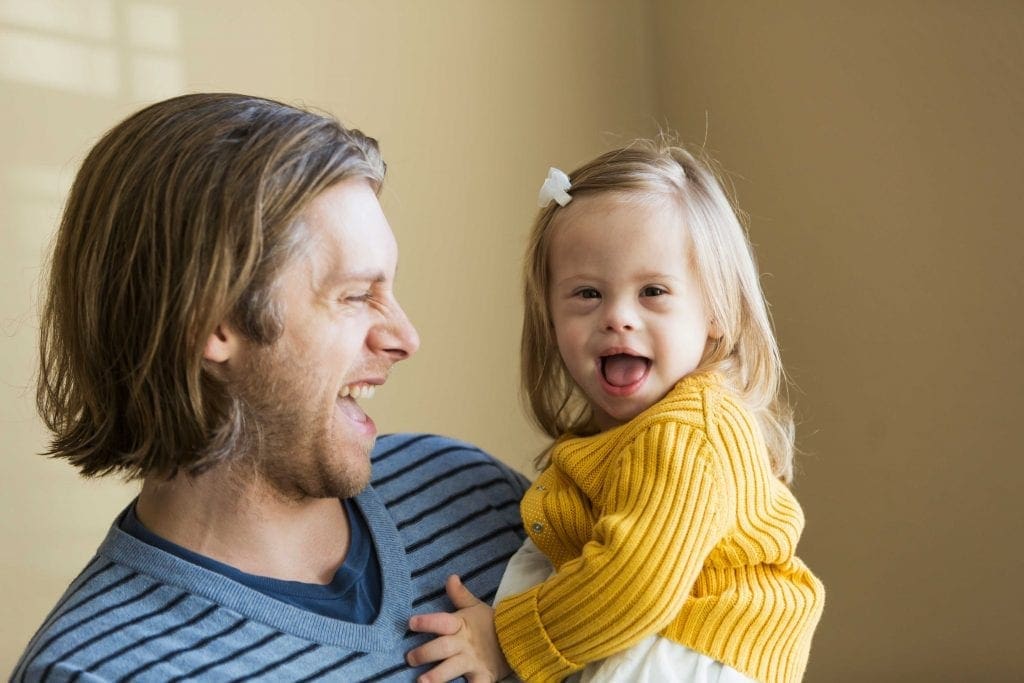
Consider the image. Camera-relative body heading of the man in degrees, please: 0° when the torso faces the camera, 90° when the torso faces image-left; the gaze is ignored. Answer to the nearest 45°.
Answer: approximately 315°

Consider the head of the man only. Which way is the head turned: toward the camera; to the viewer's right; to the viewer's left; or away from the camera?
to the viewer's right
